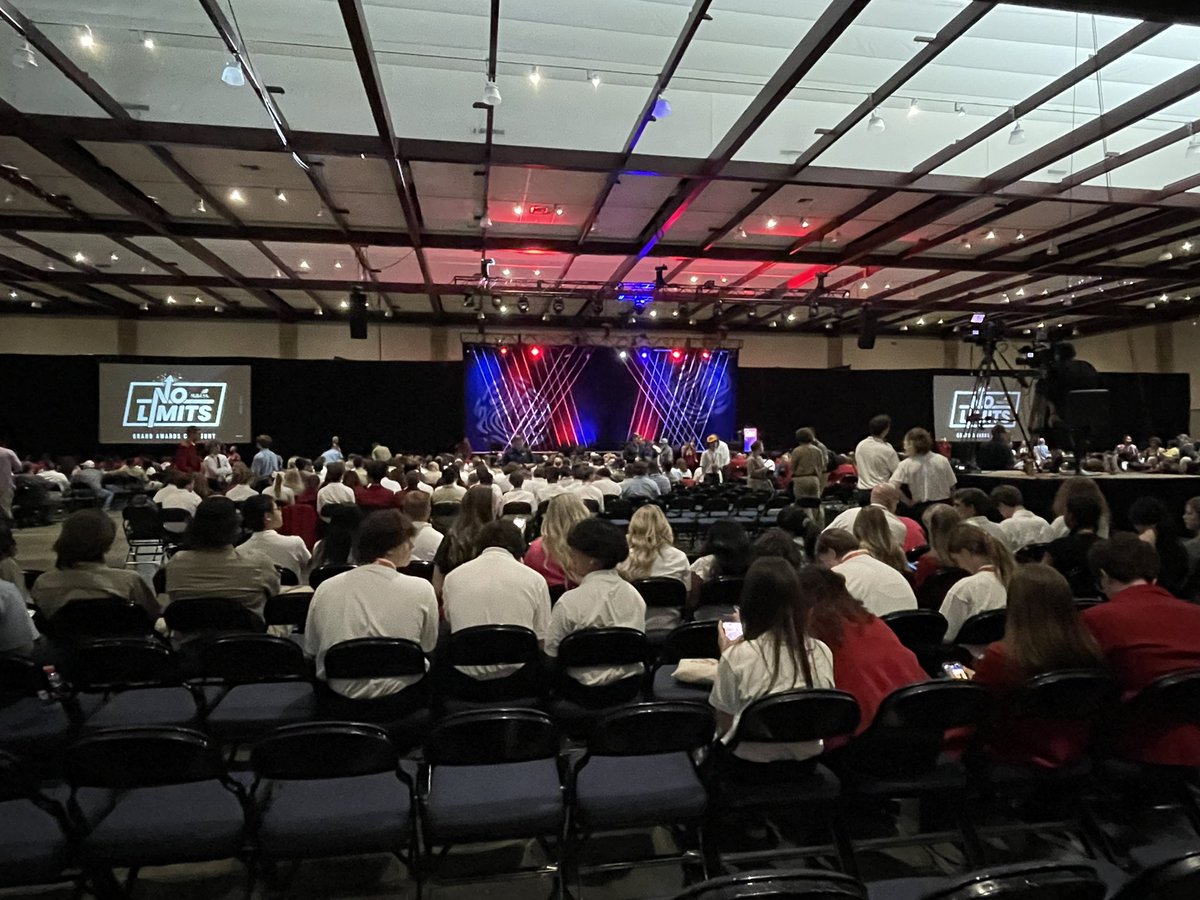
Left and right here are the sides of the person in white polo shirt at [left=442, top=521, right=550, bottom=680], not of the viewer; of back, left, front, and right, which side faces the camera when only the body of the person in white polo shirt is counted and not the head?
back

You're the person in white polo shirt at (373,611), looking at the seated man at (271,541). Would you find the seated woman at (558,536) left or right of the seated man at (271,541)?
right

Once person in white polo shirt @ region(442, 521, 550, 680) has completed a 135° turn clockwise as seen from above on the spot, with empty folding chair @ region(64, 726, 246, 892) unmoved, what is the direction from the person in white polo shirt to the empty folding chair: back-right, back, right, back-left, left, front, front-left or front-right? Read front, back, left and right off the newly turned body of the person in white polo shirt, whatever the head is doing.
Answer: right

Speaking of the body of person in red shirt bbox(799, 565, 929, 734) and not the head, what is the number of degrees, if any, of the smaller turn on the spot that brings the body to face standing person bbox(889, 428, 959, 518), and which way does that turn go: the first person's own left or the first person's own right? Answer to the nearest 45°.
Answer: approximately 45° to the first person's own right

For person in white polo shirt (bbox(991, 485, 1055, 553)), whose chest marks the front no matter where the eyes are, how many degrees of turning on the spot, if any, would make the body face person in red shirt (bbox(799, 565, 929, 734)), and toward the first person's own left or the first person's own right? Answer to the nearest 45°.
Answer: approximately 135° to the first person's own left

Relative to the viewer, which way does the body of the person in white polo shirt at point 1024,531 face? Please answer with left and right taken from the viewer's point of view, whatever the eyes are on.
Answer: facing away from the viewer and to the left of the viewer

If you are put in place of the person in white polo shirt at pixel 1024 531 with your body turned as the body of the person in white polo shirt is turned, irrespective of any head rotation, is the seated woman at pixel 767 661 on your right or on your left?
on your left

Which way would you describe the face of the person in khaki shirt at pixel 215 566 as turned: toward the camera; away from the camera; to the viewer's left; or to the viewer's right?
away from the camera

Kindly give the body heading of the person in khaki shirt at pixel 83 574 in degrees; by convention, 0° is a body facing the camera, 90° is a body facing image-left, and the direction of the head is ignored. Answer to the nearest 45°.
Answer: approximately 180°

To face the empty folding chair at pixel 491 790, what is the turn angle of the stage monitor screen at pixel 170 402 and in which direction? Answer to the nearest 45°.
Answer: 0° — it already faces it

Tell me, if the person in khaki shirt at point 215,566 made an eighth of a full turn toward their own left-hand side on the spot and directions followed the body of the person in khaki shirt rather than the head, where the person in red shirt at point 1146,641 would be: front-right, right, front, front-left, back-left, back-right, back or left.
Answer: back

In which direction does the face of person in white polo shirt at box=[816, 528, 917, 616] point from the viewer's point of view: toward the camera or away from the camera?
away from the camera

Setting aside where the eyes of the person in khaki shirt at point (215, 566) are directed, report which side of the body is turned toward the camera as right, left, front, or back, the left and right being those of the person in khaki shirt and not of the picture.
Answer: back

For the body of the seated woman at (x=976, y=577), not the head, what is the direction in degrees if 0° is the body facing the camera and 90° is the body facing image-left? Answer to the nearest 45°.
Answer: approximately 135°

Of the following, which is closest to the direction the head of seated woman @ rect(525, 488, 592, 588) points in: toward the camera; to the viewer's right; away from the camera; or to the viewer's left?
away from the camera

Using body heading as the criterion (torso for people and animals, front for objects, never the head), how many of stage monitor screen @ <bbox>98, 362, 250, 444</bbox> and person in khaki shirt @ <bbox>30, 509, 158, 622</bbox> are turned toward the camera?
1
